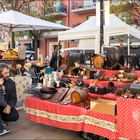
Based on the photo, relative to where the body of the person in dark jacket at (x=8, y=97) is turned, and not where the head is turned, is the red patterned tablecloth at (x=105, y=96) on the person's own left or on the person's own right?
on the person's own left

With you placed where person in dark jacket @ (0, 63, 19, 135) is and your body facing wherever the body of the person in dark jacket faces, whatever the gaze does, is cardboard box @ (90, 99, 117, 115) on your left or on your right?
on your left

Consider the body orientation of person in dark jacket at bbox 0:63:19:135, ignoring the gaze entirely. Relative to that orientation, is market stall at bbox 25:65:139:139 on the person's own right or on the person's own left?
on the person's own left
